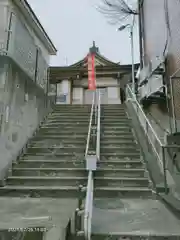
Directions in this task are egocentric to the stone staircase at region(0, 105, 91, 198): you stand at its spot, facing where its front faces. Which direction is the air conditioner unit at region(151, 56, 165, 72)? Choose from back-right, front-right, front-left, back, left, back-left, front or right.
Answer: left

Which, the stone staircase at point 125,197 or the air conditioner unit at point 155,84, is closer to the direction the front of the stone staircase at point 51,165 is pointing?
the stone staircase

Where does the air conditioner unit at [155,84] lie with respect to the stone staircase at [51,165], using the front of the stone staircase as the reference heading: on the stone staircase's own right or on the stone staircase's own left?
on the stone staircase's own left

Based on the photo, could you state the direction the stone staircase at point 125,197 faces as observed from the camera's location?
facing the viewer

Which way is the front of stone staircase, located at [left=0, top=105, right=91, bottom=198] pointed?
toward the camera

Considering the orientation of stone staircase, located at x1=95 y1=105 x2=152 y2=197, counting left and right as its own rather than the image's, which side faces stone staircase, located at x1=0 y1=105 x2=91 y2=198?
right

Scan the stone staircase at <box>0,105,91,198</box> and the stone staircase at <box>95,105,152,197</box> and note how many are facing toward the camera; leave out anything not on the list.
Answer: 2

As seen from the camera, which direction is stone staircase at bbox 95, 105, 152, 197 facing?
toward the camera
